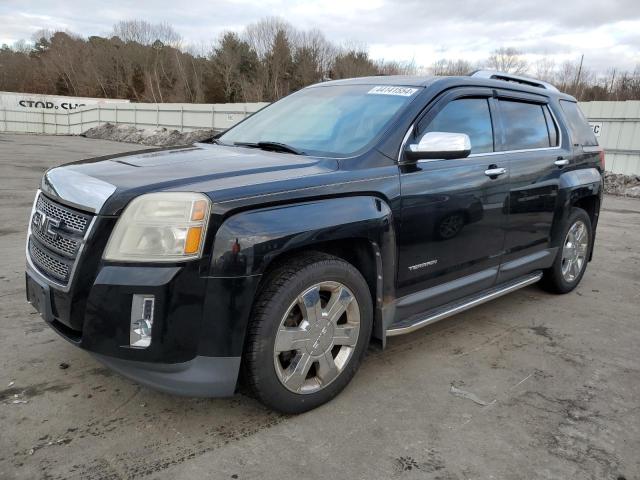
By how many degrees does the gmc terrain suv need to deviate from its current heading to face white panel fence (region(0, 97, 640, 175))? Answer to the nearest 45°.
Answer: approximately 135° to its right

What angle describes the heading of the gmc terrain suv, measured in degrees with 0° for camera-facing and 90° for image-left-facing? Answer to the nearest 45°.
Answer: approximately 45°

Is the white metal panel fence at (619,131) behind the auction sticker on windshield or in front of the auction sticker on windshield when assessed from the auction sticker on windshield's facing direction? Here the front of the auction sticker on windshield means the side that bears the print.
behind
